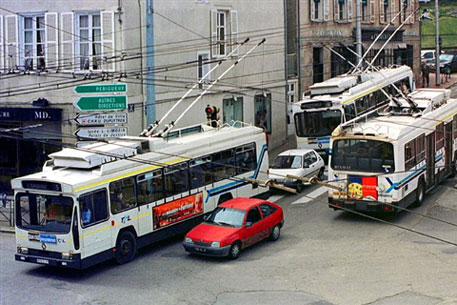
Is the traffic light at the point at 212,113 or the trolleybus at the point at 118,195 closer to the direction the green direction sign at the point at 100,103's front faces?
the trolleybus

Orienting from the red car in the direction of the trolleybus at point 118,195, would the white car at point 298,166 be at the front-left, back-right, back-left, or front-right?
back-right

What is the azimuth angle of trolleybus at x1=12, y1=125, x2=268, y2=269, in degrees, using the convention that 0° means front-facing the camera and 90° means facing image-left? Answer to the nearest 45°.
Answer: approximately 45°

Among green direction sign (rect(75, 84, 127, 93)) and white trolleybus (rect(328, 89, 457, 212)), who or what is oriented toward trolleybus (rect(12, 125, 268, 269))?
the green direction sign

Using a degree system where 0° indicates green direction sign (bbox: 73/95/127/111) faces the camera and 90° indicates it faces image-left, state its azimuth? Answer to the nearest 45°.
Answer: approximately 0°

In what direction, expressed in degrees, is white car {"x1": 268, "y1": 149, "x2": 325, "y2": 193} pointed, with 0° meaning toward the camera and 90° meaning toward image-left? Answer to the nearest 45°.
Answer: approximately 45°

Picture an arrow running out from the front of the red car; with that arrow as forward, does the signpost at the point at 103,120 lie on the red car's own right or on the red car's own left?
on the red car's own right

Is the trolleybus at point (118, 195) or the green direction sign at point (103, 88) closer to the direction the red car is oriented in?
the trolleybus
